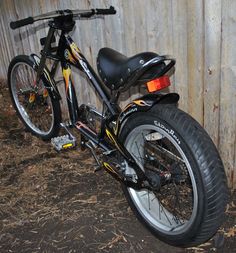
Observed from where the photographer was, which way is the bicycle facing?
facing away from the viewer and to the left of the viewer
